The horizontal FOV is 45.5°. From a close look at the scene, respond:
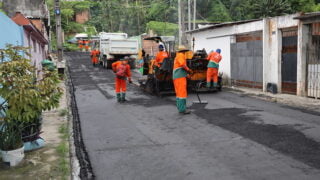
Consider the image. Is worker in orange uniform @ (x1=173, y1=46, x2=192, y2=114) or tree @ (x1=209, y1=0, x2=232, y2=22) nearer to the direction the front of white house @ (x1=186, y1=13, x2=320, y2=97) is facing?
the worker in orange uniform

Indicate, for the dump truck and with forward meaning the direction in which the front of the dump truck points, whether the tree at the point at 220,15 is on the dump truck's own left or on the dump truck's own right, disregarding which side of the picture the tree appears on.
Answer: on the dump truck's own right

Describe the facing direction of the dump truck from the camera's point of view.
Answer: facing away from the viewer and to the left of the viewer
